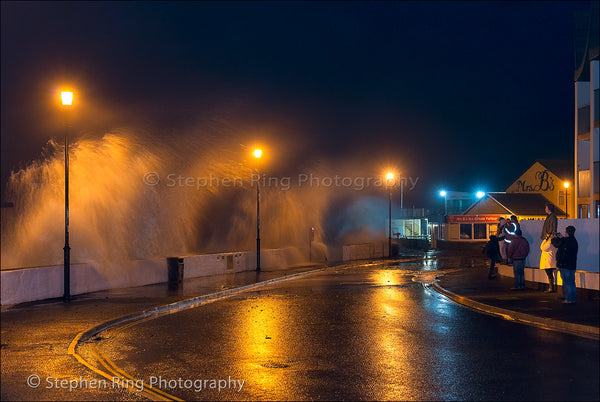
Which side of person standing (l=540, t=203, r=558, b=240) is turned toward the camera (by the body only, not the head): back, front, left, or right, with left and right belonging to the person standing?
left

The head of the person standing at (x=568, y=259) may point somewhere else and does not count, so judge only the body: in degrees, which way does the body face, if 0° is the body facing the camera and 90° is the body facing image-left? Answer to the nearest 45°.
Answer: approximately 135°

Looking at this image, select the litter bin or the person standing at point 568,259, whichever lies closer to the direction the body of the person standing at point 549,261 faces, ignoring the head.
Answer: the litter bin

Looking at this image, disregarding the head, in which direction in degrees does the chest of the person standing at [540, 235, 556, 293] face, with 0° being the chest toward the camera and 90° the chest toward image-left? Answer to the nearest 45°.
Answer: approximately 90°
